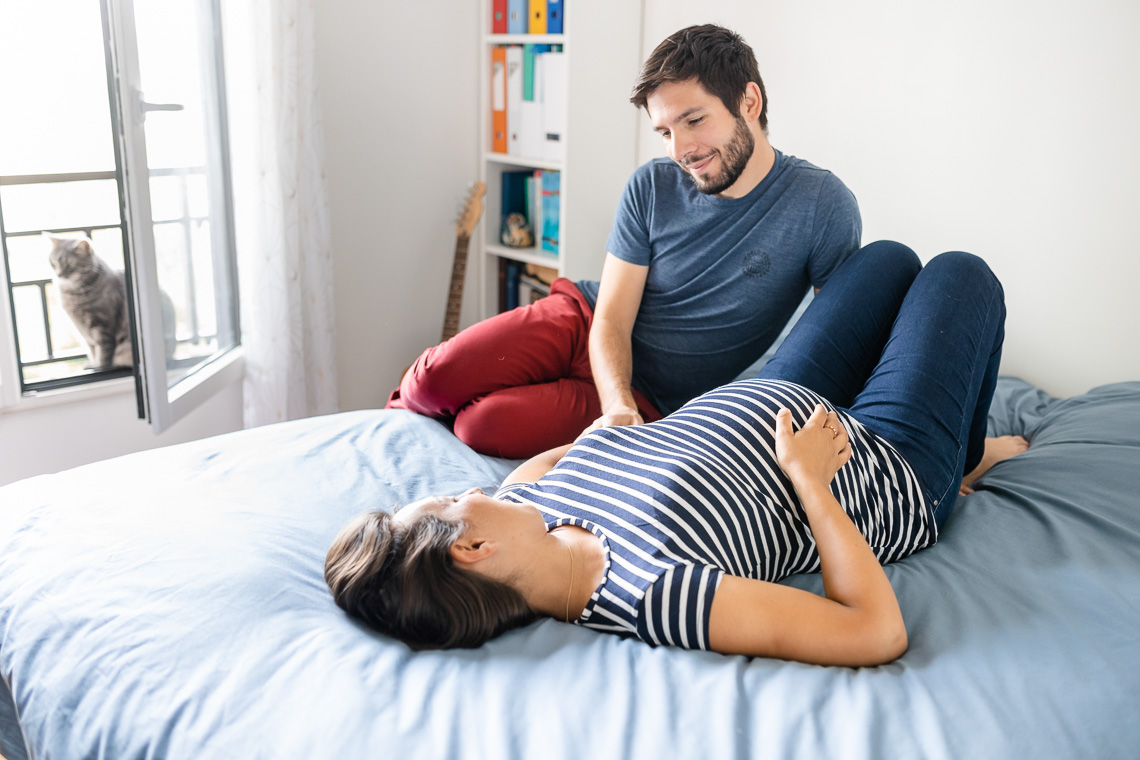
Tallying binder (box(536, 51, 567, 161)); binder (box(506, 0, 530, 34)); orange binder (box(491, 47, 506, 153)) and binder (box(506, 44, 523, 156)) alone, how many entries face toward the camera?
4

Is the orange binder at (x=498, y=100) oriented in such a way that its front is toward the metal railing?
no

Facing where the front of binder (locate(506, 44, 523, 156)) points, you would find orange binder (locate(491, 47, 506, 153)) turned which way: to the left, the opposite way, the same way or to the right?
the same way

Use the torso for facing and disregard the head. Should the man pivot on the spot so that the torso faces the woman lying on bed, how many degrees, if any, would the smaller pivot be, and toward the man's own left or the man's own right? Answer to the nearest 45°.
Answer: approximately 45° to the man's own left

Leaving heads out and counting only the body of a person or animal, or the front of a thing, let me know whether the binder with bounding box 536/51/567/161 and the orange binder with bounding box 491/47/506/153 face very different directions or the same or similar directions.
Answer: same or similar directions

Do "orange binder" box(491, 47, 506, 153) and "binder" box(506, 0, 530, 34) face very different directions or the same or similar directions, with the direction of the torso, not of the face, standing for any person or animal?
same or similar directions

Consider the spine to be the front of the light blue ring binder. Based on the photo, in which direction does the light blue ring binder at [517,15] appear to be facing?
toward the camera

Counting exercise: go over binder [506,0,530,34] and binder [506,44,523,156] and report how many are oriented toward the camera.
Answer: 2

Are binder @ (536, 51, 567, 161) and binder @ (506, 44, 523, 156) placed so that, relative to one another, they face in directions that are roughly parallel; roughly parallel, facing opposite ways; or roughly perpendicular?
roughly parallel

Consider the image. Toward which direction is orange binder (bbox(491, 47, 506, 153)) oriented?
toward the camera

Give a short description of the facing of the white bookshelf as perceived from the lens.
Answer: facing the viewer and to the left of the viewer

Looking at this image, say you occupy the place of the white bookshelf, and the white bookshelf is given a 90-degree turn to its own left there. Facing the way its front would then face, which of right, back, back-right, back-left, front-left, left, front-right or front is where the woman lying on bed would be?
front-right

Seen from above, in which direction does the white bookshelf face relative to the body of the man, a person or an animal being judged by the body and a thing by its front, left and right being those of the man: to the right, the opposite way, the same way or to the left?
the same way
